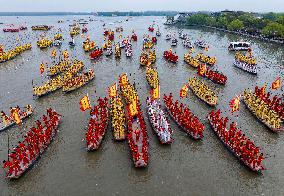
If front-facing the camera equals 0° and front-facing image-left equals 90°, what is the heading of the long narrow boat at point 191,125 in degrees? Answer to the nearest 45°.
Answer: approximately 315°

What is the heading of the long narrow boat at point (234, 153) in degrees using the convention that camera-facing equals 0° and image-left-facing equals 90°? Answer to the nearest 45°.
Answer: approximately 315°

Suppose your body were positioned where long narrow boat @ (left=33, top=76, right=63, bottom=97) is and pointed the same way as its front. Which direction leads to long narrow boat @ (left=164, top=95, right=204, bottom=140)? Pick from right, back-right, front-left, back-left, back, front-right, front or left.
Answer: left

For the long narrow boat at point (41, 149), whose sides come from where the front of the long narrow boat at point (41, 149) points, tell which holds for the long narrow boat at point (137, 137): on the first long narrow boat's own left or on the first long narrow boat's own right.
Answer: on the first long narrow boat's own left

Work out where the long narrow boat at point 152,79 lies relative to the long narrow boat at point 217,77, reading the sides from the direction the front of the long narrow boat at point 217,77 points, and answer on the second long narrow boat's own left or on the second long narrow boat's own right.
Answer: on the second long narrow boat's own right

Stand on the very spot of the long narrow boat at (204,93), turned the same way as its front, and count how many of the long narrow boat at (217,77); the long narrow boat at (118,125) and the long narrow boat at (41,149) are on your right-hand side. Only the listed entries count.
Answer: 2

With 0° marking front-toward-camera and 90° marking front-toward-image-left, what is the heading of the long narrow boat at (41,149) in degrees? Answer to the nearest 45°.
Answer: approximately 45°

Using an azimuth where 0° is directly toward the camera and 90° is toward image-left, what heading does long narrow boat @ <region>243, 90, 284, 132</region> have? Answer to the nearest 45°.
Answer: approximately 315°

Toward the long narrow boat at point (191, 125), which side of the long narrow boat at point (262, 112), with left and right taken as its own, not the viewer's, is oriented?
right
